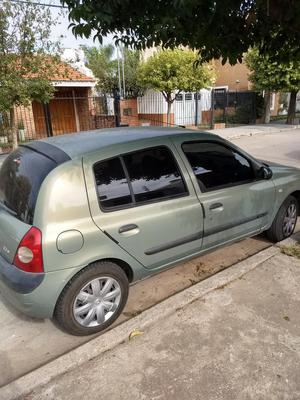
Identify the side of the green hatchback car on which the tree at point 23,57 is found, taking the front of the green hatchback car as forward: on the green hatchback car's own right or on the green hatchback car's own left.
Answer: on the green hatchback car's own left

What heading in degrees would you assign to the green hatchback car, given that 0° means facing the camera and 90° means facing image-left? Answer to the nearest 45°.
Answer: approximately 225°

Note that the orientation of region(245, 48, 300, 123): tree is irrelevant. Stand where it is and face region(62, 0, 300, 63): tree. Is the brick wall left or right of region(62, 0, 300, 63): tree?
right

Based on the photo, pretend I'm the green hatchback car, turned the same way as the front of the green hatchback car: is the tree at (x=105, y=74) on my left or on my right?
on my left

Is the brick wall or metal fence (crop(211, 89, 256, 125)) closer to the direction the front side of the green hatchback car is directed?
the metal fence

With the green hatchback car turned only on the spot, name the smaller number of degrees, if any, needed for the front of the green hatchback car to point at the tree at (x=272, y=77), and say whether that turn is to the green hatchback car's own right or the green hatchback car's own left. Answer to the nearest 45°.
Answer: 0° — it already faces it
